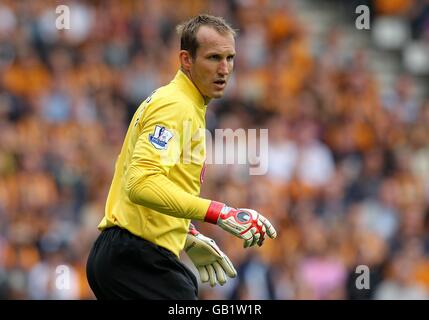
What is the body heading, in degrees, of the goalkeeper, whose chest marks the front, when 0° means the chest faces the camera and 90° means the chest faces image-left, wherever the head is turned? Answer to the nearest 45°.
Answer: approximately 270°

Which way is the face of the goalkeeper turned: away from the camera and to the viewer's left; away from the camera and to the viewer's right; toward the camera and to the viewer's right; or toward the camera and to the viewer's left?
toward the camera and to the viewer's right
